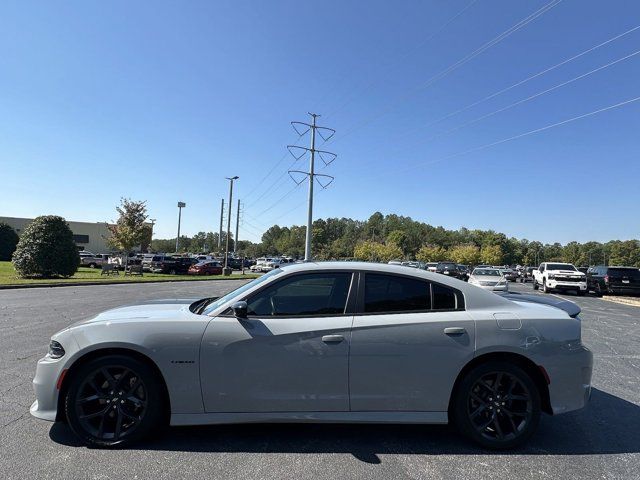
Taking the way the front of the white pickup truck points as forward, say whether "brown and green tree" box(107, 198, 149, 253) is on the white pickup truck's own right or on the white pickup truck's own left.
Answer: on the white pickup truck's own right

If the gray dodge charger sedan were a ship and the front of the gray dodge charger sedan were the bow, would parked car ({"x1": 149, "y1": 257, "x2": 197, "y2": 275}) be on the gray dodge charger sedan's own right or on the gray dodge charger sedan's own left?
on the gray dodge charger sedan's own right

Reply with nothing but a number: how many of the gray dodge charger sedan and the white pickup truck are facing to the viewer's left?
1

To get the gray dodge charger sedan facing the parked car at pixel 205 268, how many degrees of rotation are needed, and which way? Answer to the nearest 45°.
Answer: approximately 90° to its right

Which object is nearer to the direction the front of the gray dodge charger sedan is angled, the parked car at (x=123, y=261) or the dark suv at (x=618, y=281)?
the parked car

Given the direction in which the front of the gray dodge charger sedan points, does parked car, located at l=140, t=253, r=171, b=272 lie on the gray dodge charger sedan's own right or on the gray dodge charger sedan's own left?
on the gray dodge charger sedan's own right

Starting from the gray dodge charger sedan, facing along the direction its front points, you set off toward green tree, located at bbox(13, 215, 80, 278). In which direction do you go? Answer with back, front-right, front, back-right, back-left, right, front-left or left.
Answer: front-right

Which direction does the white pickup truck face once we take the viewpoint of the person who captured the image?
facing the viewer and to the right of the viewer

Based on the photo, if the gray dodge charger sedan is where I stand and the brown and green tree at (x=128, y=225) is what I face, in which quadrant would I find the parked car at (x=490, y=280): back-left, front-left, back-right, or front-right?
front-right

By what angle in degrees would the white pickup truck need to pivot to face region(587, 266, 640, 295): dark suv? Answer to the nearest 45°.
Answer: approximately 90° to its left

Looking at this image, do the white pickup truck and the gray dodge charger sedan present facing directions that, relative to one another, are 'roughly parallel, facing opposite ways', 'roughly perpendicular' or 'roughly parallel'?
roughly perpendicular

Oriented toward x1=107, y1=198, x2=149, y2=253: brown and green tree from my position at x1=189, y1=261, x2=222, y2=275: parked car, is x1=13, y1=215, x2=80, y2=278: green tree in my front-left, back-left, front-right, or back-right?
front-left

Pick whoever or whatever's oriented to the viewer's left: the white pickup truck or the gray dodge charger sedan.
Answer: the gray dodge charger sedan

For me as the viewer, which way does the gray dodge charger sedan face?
facing to the left of the viewer

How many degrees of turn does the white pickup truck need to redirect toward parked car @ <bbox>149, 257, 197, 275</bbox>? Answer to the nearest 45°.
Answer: approximately 135° to its right

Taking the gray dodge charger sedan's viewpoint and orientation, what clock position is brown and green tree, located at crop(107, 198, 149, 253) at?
The brown and green tree is roughly at 2 o'clock from the gray dodge charger sedan.
